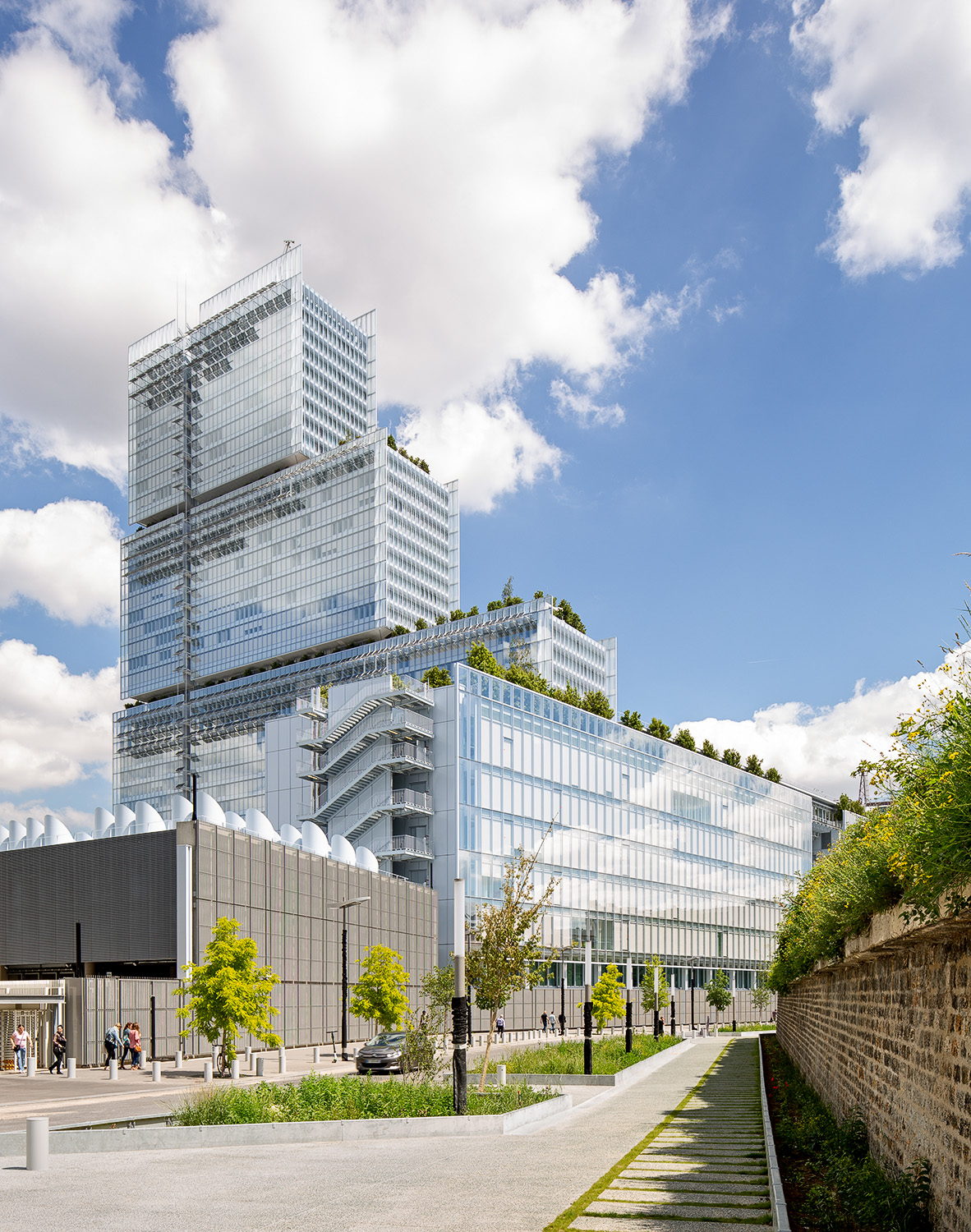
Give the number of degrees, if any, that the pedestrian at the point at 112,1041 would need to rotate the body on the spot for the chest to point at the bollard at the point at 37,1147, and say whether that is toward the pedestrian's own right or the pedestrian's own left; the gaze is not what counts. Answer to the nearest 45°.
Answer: approximately 90° to the pedestrian's own right

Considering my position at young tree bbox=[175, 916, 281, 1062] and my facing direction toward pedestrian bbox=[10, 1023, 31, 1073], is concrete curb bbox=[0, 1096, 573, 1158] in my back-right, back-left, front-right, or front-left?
back-left
